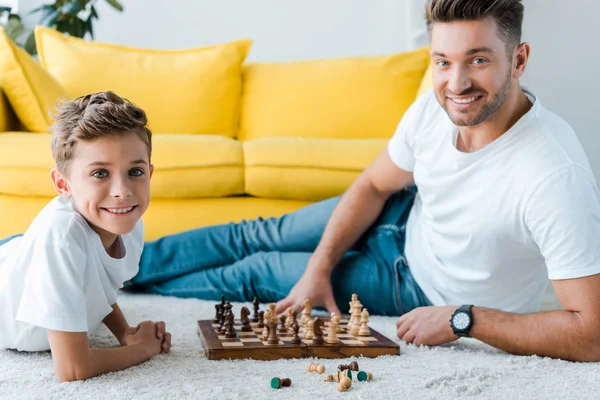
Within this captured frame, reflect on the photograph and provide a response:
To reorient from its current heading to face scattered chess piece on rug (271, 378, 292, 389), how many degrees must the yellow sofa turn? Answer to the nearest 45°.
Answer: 0° — it already faces it

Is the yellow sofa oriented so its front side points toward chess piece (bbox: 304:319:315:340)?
yes

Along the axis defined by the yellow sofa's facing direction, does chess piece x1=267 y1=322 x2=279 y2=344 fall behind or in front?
in front

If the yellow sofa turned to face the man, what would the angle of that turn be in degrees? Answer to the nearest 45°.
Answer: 0° — it already faces them

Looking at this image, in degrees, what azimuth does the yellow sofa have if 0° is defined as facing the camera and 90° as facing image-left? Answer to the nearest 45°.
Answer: approximately 0°

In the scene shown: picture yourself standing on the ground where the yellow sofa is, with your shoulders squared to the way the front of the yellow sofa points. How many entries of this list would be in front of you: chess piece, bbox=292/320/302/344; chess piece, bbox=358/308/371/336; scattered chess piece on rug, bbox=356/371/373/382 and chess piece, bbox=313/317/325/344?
4

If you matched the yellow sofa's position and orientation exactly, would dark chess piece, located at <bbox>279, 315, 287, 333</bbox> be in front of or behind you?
in front

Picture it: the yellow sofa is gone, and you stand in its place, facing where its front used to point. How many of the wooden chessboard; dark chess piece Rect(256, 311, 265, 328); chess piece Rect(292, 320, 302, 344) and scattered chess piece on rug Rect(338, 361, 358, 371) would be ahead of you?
4

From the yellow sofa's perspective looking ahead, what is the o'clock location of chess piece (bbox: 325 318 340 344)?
The chess piece is roughly at 12 o'clock from the yellow sofa.

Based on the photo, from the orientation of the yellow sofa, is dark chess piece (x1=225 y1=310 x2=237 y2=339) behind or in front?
in front

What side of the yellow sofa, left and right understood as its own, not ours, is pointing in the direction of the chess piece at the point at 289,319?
front

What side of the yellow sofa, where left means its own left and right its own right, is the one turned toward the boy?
front
